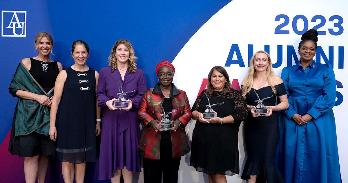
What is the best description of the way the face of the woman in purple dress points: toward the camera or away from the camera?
toward the camera

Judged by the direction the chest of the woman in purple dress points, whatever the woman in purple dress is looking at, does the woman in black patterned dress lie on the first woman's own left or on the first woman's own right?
on the first woman's own left

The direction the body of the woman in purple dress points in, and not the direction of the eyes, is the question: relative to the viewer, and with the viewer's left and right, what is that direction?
facing the viewer
